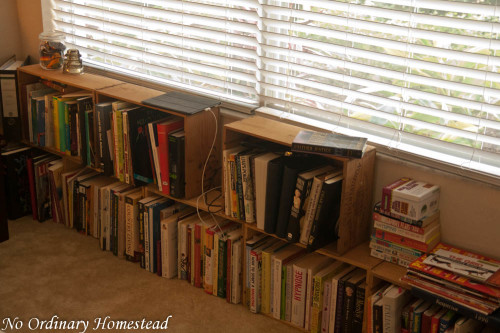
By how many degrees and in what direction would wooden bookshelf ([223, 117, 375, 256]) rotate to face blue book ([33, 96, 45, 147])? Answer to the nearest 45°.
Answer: approximately 90° to its right

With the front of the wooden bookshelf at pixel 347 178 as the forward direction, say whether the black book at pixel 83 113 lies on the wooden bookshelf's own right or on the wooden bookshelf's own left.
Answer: on the wooden bookshelf's own right

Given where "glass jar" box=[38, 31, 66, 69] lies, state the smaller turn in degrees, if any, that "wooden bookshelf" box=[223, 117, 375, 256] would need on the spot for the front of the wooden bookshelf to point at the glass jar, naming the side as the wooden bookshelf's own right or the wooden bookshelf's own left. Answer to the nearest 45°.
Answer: approximately 90° to the wooden bookshelf's own right

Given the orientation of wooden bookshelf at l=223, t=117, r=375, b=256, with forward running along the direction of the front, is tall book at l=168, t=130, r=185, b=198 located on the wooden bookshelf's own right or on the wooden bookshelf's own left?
on the wooden bookshelf's own right

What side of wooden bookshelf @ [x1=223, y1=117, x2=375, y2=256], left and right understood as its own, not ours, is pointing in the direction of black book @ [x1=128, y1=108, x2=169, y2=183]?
right

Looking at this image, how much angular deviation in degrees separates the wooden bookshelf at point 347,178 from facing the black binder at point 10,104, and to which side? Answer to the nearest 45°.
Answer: approximately 90° to its right

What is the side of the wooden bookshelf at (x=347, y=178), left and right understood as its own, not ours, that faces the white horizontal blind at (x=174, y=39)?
right

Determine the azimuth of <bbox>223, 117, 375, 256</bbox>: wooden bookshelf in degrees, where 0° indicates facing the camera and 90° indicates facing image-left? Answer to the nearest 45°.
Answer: approximately 45°
